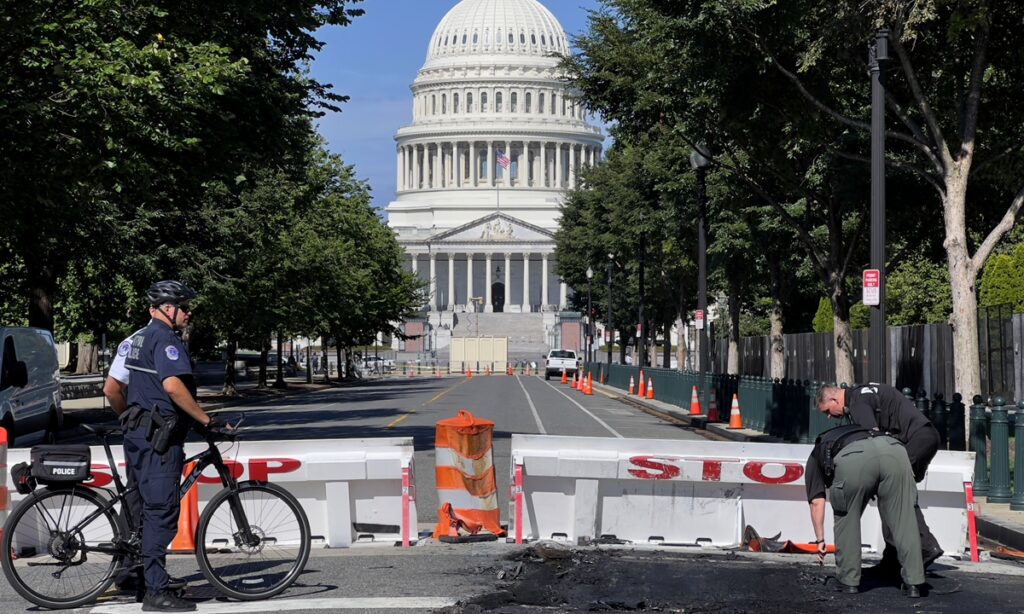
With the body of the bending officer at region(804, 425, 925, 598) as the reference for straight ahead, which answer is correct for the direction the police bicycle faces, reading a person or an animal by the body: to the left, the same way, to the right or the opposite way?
to the right

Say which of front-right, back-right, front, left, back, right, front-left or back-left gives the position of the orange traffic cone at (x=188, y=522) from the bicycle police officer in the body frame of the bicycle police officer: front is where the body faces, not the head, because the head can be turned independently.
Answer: left

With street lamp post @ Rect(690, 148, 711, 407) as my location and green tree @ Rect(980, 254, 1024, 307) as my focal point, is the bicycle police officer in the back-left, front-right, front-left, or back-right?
back-right

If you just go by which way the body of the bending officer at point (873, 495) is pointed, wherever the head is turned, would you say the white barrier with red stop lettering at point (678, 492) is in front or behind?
in front

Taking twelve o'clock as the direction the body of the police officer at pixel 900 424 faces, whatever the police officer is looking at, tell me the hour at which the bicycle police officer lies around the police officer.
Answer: The bicycle police officer is roughly at 11 o'clock from the police officer.

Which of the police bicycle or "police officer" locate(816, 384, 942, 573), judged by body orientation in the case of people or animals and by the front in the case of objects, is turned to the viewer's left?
the police officer

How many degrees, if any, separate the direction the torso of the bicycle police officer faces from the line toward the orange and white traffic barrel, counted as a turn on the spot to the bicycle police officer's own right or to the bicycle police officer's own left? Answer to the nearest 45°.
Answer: approximately 45° to the bicycle police officer's own left

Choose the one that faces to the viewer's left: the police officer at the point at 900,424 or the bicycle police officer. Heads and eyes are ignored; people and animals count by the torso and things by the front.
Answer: the police officer

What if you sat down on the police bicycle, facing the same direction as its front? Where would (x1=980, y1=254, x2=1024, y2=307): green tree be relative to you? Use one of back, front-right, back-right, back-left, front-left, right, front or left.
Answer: front-left

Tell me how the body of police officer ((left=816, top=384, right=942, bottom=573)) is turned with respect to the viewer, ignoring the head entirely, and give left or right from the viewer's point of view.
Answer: facing to the left of the viewer

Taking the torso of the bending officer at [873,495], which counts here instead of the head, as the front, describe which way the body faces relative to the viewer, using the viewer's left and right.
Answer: facing away from the viewer and to the left of the viewer

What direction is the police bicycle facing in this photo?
to the viewer's right

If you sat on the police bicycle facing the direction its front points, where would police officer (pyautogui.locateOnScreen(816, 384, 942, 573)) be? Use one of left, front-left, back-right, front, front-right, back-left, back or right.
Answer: front

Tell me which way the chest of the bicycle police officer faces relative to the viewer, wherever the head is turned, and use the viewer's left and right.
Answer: facing to the right of the viewer

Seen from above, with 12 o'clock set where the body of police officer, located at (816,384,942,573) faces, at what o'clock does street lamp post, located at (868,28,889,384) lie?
The street lamp post is roughly at 3 o'clock from the police officer.

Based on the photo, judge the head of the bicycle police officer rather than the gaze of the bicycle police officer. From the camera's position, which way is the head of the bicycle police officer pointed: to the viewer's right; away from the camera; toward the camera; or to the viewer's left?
to the viewer's right

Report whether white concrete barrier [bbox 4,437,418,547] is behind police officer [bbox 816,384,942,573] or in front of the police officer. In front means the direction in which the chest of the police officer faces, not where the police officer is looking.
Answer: in front
